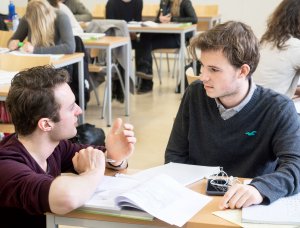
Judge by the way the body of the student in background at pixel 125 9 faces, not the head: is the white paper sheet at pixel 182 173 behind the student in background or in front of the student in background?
in front

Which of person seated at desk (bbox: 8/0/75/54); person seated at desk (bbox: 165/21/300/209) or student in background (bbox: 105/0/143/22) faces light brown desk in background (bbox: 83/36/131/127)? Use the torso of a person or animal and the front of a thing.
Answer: the student in background

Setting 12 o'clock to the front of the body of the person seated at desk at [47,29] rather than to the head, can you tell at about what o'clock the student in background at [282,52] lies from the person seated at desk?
The student in background is roughly at 9 o'clock from the person seated at desk.

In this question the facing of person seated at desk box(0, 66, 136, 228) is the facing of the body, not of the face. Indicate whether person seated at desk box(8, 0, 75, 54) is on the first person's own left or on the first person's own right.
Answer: on the first person's own left

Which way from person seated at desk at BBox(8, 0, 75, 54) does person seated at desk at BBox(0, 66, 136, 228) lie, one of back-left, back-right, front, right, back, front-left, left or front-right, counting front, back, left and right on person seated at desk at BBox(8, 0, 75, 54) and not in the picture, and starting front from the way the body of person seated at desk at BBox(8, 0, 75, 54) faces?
front-left

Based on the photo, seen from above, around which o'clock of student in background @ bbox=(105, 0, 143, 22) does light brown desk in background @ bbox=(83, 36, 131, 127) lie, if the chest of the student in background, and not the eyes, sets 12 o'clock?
The light brown desk in background is roughly at 12 o'clock from the student in background.

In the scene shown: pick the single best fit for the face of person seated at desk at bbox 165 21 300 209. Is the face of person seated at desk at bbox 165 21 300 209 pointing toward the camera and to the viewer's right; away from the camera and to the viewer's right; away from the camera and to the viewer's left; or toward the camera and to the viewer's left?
toward the camera and to the viewer's left

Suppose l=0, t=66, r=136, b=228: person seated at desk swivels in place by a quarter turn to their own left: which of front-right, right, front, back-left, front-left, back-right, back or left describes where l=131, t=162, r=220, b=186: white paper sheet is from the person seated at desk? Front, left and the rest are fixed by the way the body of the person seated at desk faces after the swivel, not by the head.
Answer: right

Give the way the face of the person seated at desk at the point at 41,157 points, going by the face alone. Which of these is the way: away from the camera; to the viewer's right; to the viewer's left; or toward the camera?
to the viewer's right

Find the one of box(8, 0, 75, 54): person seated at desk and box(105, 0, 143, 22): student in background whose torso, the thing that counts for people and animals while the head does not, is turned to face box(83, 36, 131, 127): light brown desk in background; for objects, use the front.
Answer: the student in background

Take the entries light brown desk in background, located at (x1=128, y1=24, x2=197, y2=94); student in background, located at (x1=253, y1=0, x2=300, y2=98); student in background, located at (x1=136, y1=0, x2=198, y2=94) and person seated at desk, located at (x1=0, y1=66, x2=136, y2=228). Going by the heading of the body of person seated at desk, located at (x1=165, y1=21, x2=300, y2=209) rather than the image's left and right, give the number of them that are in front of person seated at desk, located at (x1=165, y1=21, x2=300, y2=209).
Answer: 1

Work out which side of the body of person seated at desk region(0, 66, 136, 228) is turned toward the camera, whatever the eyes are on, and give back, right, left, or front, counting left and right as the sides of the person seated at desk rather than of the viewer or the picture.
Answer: right

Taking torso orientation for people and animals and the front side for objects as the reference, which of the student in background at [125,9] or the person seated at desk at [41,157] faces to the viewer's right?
the person seated at desk

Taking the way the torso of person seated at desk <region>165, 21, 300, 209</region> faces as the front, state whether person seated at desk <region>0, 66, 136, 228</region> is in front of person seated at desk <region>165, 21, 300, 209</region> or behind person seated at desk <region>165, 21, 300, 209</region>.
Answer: in front

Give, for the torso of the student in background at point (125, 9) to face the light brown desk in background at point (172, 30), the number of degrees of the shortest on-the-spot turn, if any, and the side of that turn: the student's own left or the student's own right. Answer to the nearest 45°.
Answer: approximately 45° to the student's own left

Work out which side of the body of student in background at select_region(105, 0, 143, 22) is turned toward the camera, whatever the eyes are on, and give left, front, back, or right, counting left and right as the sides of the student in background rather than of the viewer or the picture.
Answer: front

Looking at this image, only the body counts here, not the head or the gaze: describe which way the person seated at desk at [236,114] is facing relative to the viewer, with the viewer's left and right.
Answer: facing the viewer and to the left of the viewer

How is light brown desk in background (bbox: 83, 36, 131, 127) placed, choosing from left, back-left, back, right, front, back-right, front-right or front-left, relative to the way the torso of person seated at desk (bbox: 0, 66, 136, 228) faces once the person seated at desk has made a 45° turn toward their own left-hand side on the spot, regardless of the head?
front-left

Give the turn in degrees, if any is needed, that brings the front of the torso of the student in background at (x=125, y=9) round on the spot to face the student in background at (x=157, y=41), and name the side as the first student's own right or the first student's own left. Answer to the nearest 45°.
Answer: approximately 45° to the first student's own left
